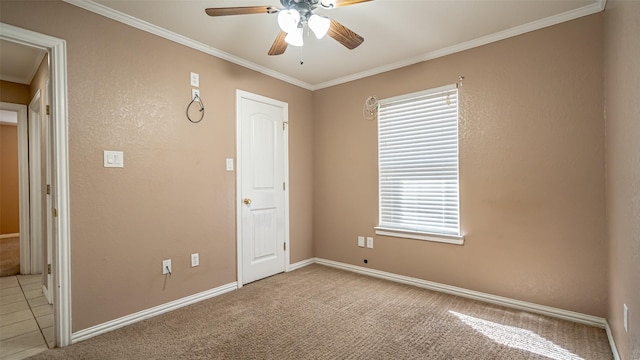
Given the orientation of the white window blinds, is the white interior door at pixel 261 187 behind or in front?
in front

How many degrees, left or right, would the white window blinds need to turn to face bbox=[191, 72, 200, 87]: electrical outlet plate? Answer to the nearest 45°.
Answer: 0° — it already faces it

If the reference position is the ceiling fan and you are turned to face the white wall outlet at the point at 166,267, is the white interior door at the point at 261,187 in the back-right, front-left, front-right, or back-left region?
front-right

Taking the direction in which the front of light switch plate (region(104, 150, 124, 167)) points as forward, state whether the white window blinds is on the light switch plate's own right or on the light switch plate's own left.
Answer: on the light switch plate's own left

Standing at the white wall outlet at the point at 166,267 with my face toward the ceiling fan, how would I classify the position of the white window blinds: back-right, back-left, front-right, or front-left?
front-left

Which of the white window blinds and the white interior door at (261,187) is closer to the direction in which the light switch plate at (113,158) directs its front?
the white window blinds

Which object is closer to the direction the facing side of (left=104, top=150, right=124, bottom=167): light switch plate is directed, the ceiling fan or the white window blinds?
the ceiling fan

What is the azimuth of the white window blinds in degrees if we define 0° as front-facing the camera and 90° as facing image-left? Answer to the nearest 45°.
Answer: approximately 45°

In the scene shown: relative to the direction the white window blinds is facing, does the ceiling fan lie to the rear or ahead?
ahead

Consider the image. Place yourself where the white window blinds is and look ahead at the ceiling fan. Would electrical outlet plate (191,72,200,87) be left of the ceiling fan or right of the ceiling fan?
right

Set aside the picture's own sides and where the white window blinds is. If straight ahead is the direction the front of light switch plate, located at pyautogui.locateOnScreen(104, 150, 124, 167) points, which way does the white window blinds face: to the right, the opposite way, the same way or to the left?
to the right
